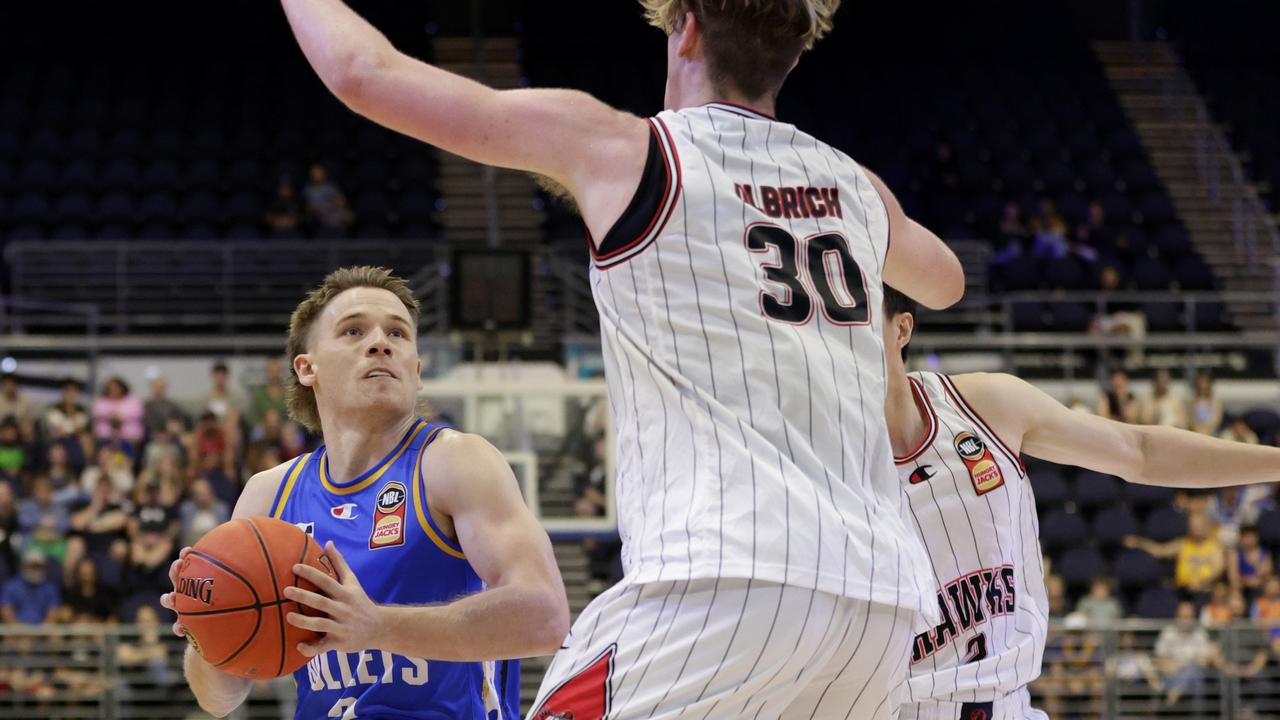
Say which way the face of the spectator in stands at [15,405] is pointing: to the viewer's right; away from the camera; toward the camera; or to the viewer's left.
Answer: toward the camera

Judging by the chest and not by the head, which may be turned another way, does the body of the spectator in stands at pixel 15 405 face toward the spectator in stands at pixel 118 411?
no

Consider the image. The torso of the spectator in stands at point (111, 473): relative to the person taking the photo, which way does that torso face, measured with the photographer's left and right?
facing the viewer

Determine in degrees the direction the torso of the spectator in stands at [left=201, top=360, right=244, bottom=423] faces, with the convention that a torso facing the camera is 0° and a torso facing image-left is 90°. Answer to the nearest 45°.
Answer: approximately 0°

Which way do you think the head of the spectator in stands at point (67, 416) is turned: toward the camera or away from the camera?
toward the camera

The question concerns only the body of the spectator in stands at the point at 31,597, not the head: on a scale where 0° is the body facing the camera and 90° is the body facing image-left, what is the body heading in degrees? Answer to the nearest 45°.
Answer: approximately 0°

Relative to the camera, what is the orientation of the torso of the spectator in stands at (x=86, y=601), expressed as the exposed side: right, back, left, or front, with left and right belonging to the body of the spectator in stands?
front

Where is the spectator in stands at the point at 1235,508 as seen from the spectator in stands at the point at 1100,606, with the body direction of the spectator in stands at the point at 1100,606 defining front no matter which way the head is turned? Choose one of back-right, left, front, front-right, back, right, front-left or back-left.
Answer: back-left

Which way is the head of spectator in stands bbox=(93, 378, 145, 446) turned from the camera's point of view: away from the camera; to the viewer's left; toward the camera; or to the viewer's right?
toward the camera

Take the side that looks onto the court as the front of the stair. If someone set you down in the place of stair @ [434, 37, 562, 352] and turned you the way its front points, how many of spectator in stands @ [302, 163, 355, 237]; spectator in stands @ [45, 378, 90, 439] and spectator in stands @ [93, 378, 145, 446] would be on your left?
0

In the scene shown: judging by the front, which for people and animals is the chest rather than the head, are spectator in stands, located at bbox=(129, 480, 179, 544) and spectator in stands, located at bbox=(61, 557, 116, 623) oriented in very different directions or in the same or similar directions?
same or similar directions

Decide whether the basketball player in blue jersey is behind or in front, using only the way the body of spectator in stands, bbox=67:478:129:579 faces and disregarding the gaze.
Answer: in front

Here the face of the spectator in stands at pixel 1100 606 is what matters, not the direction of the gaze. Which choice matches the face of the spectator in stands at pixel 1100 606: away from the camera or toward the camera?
toward the camera

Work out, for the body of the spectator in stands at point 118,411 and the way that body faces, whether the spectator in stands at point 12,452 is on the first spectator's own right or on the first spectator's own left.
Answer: on the first spectator's own right

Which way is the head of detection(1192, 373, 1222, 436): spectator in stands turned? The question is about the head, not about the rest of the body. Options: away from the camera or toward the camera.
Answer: toward the camera

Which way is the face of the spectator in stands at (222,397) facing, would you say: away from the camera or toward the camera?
toward the camera

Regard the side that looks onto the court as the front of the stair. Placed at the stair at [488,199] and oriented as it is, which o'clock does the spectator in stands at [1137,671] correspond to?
The spectator in stands is roughly at 11 o'clock from the stair.

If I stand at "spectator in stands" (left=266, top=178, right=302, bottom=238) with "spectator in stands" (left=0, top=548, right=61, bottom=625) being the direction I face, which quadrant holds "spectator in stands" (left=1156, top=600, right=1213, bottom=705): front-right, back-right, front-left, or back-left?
front-left

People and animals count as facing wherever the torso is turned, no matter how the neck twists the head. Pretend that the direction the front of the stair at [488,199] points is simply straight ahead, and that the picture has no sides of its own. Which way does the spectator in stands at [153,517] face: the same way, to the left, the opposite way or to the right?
the same way

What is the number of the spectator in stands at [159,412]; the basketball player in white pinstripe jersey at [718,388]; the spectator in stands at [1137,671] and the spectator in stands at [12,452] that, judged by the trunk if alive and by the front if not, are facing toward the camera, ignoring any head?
3

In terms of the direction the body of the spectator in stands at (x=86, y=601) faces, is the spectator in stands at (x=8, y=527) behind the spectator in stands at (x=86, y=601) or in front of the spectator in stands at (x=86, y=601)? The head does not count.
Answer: behind
